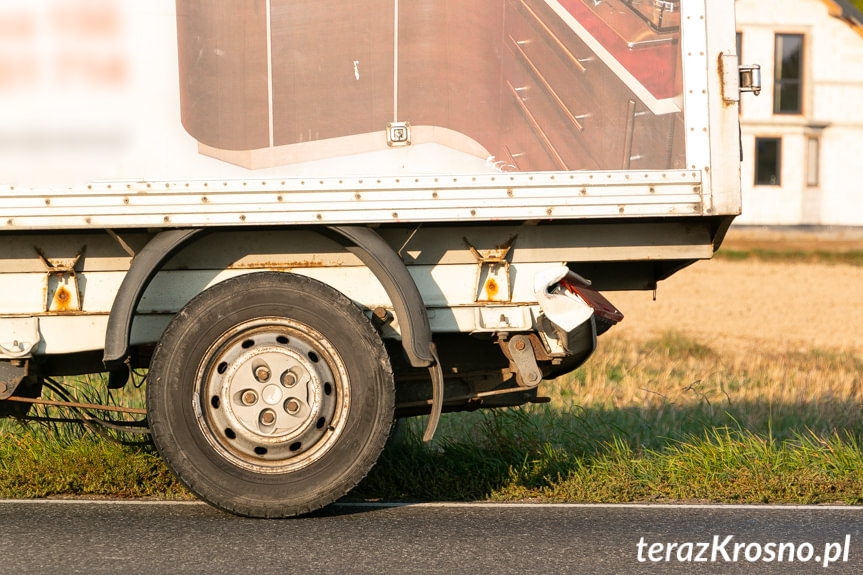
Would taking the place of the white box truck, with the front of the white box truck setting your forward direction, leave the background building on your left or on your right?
on your right

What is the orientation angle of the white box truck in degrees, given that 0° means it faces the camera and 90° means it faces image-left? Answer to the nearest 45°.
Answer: approximately 90°
